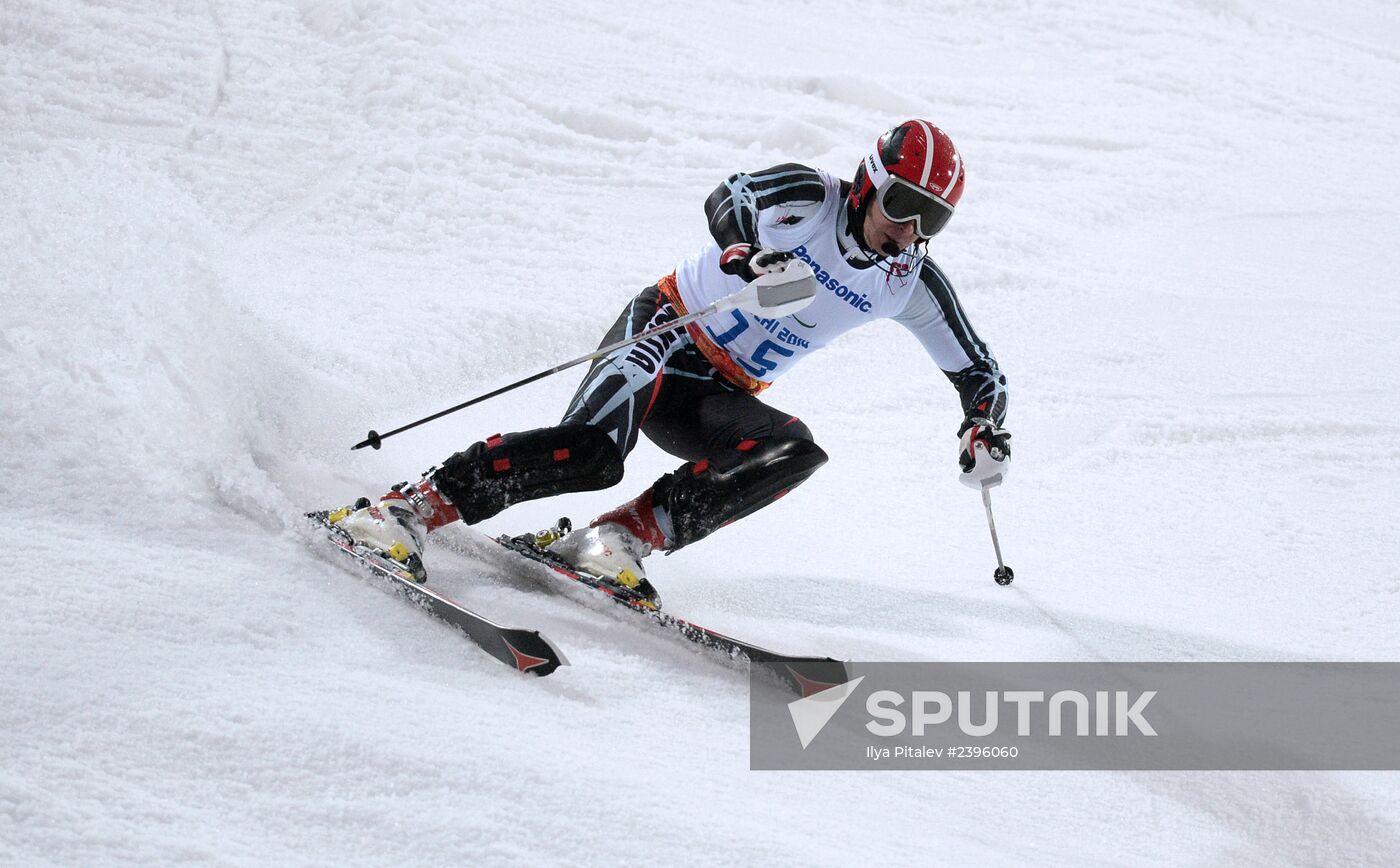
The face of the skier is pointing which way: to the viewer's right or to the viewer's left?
to the viewer's right

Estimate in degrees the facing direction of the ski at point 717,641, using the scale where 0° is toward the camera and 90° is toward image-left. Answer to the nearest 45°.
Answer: approximately 315°

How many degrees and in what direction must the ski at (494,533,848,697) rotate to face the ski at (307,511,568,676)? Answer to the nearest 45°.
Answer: approximately 135° to its right
